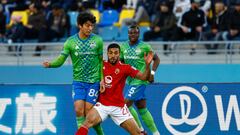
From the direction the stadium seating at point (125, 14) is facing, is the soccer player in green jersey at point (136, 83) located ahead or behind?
ahead

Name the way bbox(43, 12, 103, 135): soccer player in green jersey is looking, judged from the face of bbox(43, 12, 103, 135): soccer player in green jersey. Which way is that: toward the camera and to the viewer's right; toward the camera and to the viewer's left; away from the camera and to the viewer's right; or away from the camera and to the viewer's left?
toward the camera and to the viewer's right

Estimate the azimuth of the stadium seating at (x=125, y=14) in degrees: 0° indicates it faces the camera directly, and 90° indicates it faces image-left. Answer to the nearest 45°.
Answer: approximately 0°

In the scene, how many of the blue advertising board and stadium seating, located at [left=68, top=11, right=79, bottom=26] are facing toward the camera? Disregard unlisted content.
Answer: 2
